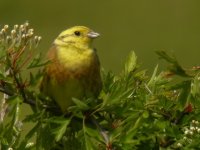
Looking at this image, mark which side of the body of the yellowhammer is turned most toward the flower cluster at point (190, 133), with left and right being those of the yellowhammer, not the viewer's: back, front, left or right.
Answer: left

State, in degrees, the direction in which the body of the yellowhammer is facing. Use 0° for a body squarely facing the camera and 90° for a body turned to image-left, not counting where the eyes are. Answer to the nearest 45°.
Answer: approximately 315°
